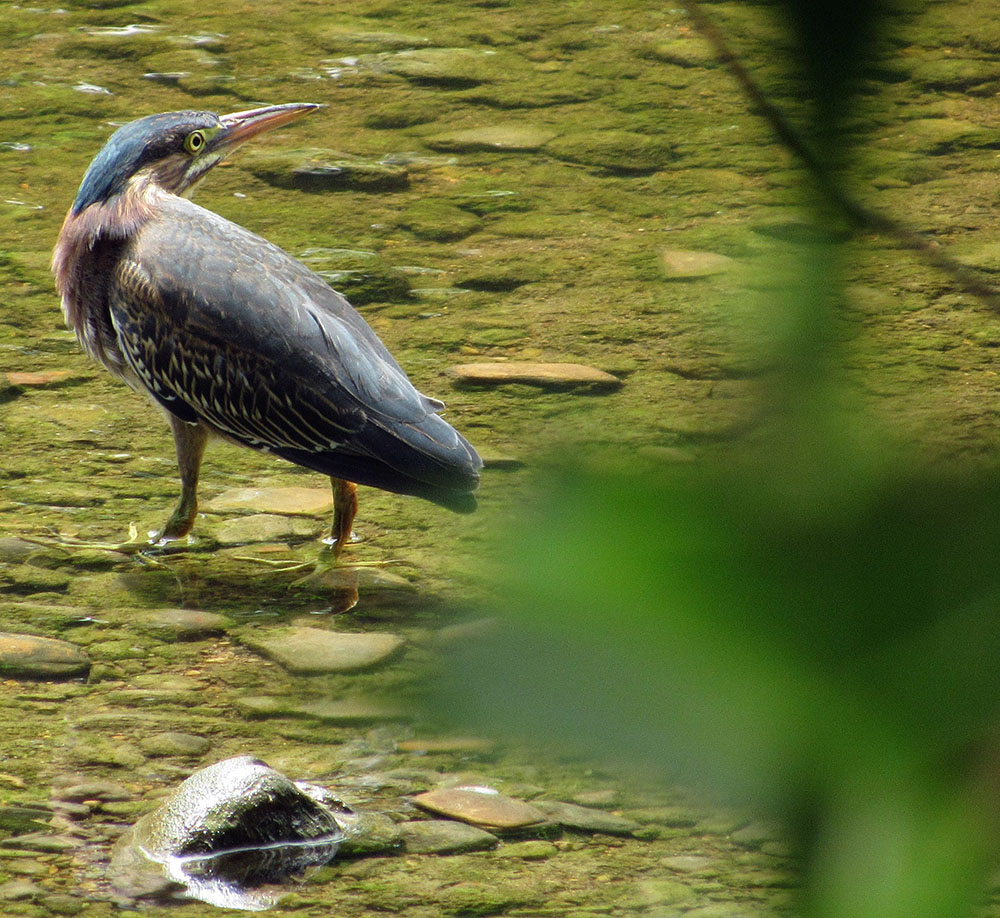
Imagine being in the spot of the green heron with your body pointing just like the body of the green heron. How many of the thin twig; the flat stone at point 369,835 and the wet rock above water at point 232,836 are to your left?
3

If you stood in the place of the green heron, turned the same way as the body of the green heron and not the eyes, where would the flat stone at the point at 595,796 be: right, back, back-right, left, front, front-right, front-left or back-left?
left

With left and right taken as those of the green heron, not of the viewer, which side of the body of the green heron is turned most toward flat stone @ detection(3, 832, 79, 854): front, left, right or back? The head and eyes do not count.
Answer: left

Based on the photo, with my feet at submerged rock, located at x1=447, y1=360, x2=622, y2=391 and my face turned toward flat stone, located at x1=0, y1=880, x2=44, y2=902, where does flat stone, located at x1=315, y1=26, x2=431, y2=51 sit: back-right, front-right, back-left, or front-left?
back-right

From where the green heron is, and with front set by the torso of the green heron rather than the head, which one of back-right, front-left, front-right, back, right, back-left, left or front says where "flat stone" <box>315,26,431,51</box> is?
right

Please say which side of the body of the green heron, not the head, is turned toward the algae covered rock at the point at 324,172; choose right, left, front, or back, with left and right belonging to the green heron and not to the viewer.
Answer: right

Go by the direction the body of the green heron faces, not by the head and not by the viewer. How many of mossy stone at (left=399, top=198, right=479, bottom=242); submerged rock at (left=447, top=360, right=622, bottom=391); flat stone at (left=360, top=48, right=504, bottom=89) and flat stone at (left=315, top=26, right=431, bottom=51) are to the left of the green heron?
0

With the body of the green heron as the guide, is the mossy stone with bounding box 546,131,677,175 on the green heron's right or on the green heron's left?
on the green heron's right

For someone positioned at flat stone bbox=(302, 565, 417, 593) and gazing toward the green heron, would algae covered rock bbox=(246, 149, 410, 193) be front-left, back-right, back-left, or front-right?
front-right

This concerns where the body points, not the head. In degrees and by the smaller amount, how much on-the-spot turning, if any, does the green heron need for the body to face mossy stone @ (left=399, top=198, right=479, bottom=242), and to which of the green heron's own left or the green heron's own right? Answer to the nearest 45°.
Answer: approximately 90° to the green heron's own right

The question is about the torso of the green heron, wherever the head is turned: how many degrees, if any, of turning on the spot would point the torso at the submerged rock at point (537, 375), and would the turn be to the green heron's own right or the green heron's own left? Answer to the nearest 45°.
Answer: approximately 135° to the green heron's own right

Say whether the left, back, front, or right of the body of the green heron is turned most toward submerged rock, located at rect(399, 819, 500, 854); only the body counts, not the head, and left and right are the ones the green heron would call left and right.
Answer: left

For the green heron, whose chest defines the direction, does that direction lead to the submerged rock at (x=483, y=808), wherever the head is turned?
no

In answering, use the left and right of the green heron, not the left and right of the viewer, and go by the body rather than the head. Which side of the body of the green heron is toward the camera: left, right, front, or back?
left

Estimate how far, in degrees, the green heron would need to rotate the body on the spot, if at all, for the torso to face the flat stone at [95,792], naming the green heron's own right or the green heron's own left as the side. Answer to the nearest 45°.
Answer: approximately 90° to the green heron's own left
